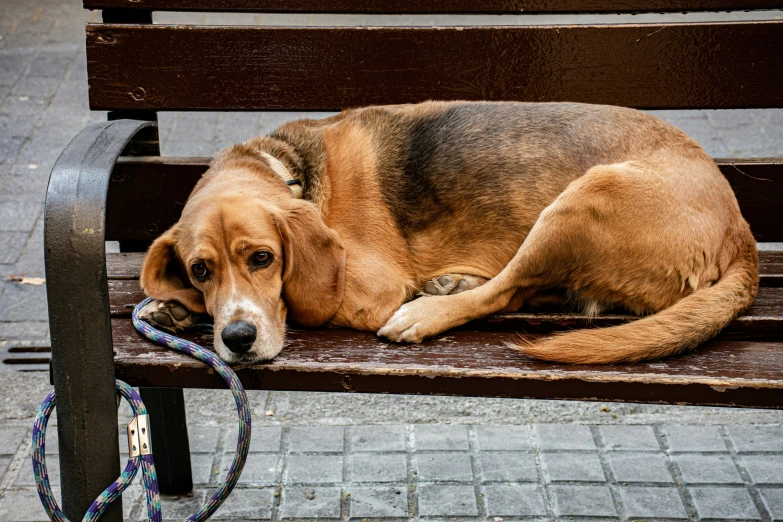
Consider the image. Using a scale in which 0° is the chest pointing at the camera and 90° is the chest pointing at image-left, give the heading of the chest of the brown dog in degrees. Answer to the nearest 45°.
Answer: approximately 90°

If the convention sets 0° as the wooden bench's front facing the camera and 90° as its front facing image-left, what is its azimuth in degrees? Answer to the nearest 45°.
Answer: approximately 0°
